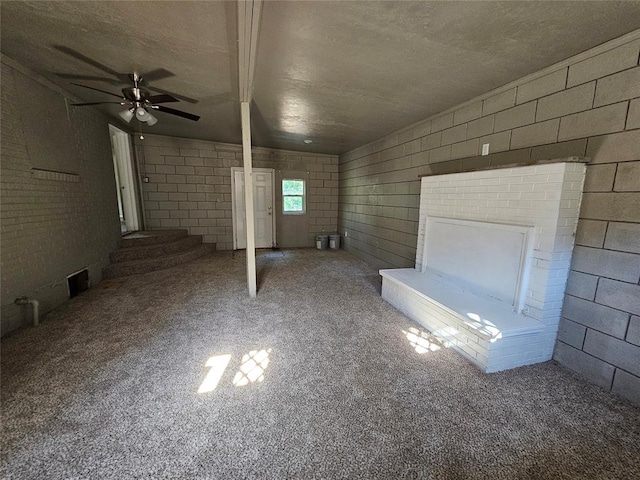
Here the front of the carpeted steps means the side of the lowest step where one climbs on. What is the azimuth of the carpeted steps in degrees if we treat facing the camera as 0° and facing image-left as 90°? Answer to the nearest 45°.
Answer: approximately 315°

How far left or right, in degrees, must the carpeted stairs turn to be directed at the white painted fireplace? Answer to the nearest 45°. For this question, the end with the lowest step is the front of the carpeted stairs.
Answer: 0° — it already faces it

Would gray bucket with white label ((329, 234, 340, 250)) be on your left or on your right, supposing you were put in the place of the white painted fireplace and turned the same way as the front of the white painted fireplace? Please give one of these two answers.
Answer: on your right

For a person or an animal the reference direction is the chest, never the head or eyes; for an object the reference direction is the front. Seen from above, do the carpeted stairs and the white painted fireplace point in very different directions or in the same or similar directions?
very different directions

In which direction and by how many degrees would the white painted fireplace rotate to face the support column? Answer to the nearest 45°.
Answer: approximately 45° to its right

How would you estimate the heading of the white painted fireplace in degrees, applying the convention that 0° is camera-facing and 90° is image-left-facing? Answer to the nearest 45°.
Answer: approximately 45°

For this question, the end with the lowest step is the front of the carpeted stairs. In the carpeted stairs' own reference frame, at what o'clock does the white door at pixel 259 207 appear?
The white door is roughly at 10 o'clock from the carpeted stairs.

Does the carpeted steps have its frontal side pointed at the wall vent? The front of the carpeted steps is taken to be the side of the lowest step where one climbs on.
no

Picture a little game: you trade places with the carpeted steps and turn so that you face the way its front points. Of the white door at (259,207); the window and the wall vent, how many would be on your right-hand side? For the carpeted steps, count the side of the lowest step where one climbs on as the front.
1

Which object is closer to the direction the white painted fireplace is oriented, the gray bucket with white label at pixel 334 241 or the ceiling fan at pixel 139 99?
the ceiling fan

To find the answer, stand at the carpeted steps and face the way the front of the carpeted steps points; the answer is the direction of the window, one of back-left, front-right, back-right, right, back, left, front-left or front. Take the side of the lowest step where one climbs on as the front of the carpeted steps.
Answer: front-left

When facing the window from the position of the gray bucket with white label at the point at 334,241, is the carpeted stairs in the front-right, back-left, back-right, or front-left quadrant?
front-left

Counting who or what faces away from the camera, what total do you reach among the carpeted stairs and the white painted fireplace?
0

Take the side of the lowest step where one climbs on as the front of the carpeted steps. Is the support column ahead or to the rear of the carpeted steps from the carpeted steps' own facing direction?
ahead
